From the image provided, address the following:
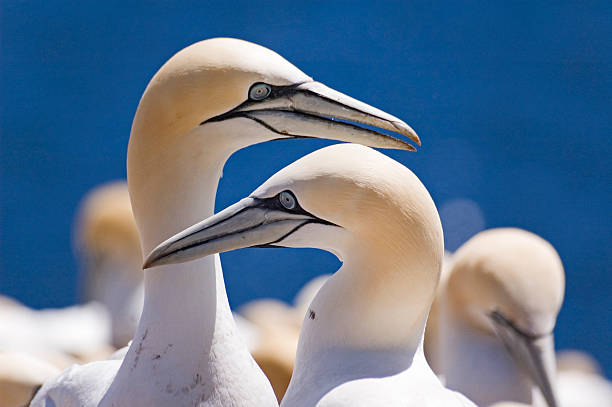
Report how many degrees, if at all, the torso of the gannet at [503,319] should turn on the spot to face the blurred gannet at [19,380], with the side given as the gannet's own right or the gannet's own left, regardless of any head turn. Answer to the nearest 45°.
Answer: approximately 90° to the gannet's own right

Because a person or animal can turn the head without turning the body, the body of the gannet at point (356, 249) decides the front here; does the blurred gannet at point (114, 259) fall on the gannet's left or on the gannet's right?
on the gannet's right

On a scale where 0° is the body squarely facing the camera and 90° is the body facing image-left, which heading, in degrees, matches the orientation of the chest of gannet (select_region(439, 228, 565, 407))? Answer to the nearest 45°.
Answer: approximately 315°
